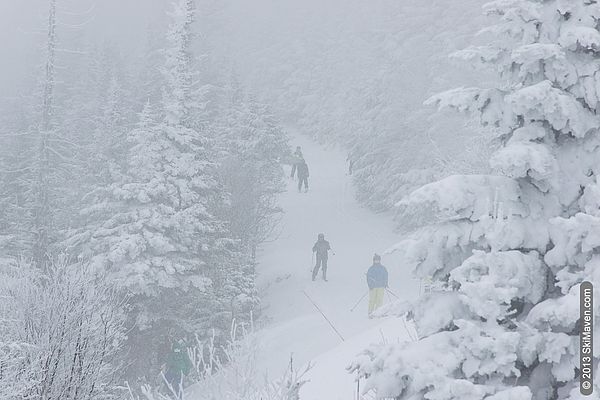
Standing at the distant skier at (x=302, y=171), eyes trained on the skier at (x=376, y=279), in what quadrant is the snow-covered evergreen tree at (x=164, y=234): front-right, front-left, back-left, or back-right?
front-right

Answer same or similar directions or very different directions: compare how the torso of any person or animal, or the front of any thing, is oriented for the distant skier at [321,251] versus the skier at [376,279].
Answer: same or similar directions

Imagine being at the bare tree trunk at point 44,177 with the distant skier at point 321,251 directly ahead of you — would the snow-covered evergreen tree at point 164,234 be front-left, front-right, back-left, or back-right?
front-right

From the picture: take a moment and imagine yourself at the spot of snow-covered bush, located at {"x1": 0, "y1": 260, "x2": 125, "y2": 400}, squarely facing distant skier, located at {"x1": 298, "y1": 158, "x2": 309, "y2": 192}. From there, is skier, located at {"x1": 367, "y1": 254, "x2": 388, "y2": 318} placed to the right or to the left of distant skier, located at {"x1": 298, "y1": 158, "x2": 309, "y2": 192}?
right

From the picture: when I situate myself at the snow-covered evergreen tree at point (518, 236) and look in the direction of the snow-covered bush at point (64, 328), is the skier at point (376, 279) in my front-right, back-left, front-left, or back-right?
front-right
